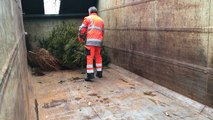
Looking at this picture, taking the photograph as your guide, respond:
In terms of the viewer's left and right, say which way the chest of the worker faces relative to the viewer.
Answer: facing away from the viewer and to the left of the viewer

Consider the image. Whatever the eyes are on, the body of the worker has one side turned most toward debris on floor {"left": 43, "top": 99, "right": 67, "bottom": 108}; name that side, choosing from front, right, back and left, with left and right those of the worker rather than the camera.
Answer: left
